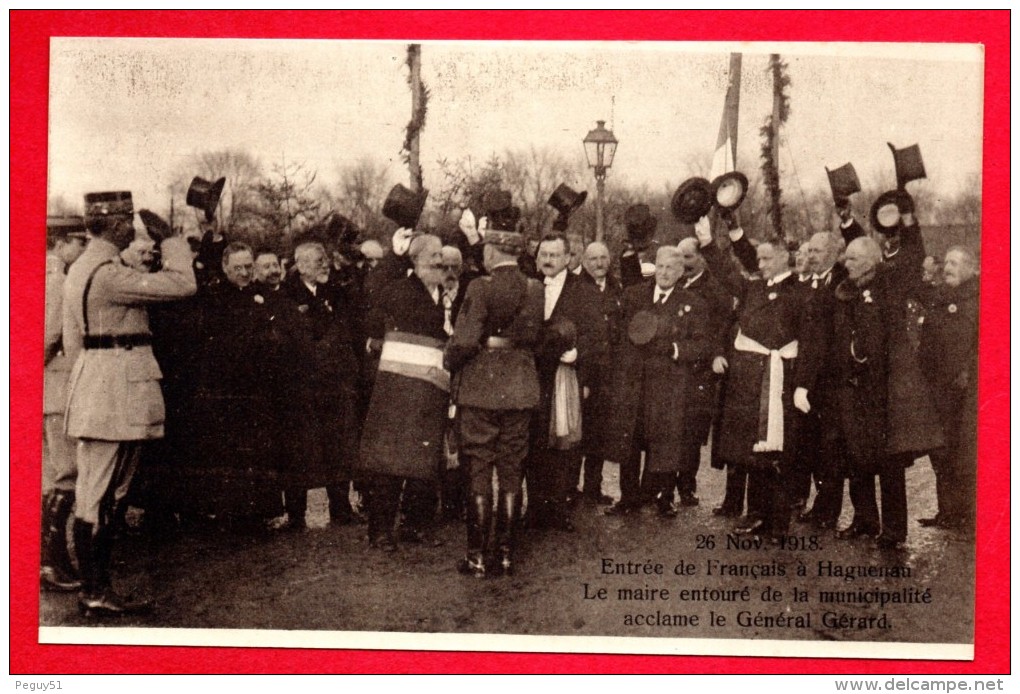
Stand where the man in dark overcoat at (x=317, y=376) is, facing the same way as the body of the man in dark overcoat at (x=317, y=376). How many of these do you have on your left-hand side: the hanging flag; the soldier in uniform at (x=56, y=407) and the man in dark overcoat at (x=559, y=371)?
2

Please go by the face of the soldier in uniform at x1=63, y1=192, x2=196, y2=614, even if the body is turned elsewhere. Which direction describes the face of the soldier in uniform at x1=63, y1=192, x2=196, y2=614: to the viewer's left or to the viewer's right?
to the viewer's right

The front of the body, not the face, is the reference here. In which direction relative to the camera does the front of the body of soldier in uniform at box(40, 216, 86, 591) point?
to the viewer's right

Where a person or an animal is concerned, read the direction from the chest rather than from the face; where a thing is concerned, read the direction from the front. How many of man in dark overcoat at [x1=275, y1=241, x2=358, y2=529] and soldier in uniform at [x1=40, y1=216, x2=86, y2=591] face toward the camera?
1

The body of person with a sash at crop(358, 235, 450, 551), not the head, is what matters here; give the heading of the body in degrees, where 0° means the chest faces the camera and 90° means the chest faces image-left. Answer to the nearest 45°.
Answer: approximately 315°

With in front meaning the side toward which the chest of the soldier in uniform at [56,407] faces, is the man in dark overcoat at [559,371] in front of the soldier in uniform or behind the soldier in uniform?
in front

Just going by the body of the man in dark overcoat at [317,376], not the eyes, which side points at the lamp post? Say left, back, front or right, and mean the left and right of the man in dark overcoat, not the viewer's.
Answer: left

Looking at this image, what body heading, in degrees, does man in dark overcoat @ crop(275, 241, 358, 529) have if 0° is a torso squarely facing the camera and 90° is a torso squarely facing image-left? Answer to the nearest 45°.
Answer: approximately 0°

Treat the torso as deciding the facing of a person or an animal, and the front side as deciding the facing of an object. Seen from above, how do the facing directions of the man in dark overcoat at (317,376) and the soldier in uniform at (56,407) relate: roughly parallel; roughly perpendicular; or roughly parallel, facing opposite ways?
roughly perpendicular

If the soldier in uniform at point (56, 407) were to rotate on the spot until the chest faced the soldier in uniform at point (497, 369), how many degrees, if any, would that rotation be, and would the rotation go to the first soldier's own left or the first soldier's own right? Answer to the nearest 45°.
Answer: approximately 45° to the first soldier's own right
